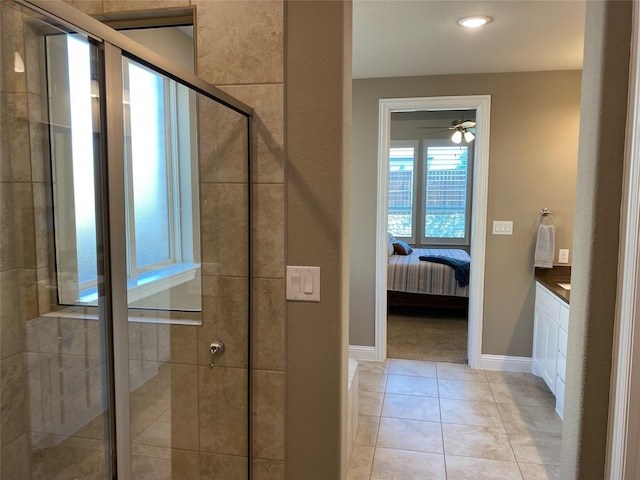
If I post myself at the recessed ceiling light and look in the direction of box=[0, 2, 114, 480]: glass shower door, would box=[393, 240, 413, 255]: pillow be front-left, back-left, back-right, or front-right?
back-right

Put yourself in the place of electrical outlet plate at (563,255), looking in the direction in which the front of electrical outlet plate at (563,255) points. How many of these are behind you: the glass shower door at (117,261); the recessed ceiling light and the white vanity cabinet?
0

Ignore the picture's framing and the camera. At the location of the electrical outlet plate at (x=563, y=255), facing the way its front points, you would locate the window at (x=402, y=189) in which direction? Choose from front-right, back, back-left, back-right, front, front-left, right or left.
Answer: back-right

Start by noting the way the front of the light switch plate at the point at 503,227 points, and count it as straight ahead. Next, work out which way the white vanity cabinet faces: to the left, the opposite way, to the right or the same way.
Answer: to the right

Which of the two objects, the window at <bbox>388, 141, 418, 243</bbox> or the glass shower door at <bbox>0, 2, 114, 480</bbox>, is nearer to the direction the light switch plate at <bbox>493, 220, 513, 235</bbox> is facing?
the glass shower door

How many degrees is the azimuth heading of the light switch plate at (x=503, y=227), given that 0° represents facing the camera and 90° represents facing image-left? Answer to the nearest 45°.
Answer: approximately 0°

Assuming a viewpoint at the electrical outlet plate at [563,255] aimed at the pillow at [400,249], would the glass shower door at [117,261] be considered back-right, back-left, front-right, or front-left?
back-left

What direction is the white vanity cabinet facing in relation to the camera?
to the viewer's left

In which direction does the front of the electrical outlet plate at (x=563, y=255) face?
toward the camera
